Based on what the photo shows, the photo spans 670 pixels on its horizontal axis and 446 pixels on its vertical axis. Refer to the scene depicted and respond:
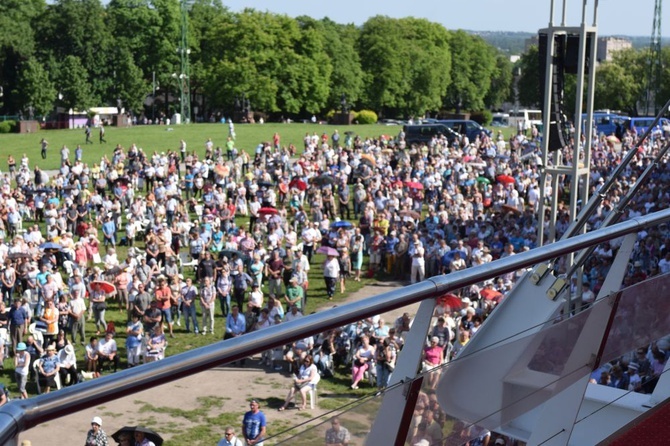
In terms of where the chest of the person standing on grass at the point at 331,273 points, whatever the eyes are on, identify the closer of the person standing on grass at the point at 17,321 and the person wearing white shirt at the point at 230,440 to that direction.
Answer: the person wearing white shirt

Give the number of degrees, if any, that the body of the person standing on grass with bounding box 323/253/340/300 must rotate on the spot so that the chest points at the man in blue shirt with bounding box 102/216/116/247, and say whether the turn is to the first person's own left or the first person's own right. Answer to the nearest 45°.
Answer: approximately 135° to the first person's own right

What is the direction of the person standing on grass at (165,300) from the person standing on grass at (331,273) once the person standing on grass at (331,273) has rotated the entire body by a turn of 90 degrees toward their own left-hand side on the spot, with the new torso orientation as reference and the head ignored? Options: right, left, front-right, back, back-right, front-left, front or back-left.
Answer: back-right

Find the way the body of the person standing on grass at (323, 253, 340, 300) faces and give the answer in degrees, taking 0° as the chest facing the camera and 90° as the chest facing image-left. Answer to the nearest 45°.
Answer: approximately 0°

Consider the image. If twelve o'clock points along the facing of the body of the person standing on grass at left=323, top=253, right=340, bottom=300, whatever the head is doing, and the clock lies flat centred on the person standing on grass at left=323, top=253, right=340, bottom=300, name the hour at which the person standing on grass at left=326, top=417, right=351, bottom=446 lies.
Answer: the person standing on grass at left=326, top=417, right=351, bottom=446 is roughly at 12 o'clock from the person standing on grass at left=323, top=253, right=340, bottom=300.

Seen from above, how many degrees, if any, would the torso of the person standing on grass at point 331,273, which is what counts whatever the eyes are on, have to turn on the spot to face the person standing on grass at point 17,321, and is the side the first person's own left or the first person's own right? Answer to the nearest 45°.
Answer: approximately 45° to the first person's own right

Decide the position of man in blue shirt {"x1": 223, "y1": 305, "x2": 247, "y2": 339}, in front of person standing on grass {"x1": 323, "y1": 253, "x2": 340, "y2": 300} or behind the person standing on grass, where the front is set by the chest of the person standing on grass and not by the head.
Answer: in front

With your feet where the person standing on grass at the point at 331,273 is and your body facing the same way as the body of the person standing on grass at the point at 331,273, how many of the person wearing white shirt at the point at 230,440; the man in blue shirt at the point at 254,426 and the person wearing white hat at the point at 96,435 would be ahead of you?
3

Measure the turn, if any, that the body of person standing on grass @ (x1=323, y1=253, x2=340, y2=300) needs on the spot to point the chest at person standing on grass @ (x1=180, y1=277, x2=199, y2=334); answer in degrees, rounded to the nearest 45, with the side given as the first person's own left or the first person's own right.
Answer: approximately 45° to the first person's own right

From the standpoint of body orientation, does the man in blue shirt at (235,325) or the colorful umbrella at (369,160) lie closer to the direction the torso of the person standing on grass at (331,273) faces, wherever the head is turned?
the man in blue shirt

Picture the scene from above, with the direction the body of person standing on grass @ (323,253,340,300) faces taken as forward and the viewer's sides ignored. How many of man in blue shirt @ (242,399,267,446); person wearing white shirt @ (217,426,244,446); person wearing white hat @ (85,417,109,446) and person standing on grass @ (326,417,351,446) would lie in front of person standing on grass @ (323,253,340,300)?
4

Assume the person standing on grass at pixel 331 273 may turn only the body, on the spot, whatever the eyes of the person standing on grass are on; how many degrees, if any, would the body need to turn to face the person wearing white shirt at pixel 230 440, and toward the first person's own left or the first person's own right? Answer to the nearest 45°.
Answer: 0° — they already face them
